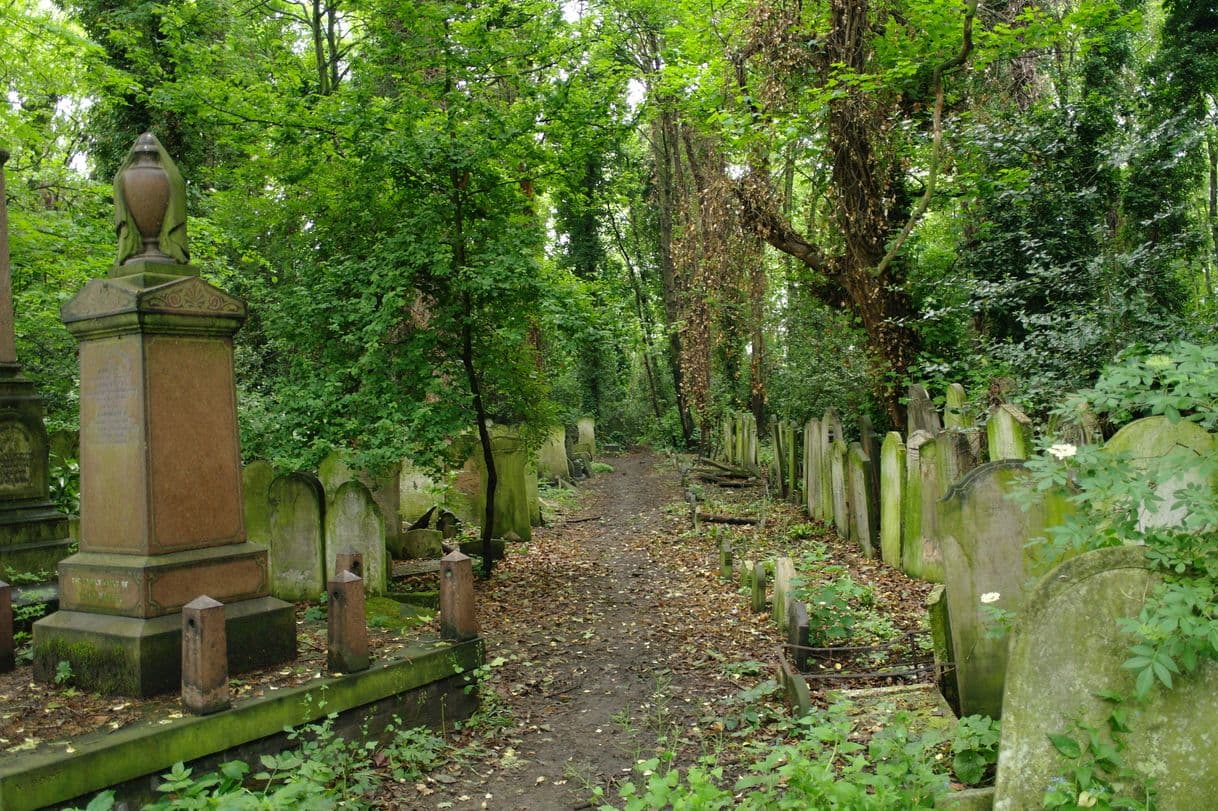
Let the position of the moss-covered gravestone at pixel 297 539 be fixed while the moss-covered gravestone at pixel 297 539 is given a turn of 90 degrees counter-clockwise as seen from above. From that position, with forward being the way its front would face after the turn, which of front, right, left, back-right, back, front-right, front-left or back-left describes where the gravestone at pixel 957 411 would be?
front

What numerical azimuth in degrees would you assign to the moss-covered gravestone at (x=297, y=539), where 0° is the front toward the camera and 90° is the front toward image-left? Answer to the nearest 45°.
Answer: approximately 0°

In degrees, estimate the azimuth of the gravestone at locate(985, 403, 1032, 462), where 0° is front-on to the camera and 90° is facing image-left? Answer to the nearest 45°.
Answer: approximately 45°

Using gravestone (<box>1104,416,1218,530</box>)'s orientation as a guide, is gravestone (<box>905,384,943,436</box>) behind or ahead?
behind

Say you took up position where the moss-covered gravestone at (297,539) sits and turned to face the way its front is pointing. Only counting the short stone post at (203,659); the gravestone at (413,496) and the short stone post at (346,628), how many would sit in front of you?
2

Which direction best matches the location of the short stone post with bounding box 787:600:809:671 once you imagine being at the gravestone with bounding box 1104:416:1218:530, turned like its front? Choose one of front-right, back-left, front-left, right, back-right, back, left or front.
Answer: right

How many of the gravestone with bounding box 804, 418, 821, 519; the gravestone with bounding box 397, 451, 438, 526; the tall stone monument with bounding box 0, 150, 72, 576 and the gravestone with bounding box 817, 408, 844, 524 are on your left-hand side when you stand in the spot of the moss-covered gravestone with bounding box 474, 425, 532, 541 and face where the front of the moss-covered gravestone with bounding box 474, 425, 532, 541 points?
2

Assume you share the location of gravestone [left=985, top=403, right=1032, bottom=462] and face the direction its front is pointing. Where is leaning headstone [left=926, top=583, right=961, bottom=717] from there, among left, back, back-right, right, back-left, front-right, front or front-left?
front-left

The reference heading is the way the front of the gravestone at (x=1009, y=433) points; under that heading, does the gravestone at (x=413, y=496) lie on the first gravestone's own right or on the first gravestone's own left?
on the first gravestone's own right

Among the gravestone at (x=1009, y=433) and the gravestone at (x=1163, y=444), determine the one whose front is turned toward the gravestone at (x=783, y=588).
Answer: the gravestone at (x=1009, y=433)
